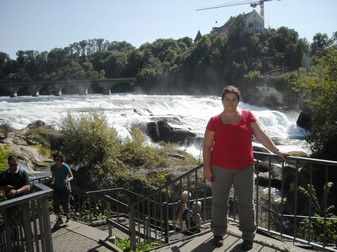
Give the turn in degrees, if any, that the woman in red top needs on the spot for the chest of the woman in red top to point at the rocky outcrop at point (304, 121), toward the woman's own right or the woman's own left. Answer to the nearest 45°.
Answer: approximately 180°

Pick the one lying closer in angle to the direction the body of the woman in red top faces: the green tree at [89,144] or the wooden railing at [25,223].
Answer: the wooden railing

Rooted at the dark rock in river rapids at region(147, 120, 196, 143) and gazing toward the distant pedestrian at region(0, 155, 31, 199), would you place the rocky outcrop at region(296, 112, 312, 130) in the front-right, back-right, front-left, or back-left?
back-left

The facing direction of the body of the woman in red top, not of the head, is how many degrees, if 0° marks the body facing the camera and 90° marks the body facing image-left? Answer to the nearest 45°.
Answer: approximately 0°

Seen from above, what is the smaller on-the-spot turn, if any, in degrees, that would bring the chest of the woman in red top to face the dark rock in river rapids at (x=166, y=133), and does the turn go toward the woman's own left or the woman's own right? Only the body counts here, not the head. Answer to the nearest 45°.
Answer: approximately 180°

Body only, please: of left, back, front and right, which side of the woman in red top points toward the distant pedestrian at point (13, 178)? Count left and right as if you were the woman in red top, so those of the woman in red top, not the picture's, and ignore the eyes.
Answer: right

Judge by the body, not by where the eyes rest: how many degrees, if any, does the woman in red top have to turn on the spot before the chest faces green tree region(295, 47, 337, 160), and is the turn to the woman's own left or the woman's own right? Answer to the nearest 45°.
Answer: approximately 180°

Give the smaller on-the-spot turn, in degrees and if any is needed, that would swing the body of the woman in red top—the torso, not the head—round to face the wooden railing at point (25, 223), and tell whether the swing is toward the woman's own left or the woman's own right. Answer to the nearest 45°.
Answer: approximately 45° to the woman's own right

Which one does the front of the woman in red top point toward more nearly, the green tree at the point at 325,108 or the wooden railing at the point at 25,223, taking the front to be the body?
the wooden railing
